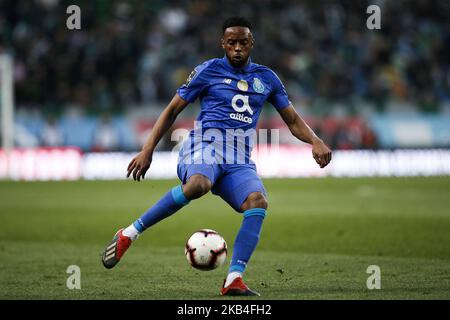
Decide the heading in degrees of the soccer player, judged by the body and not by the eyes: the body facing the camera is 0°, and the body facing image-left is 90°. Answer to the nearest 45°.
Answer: approximately 0°
